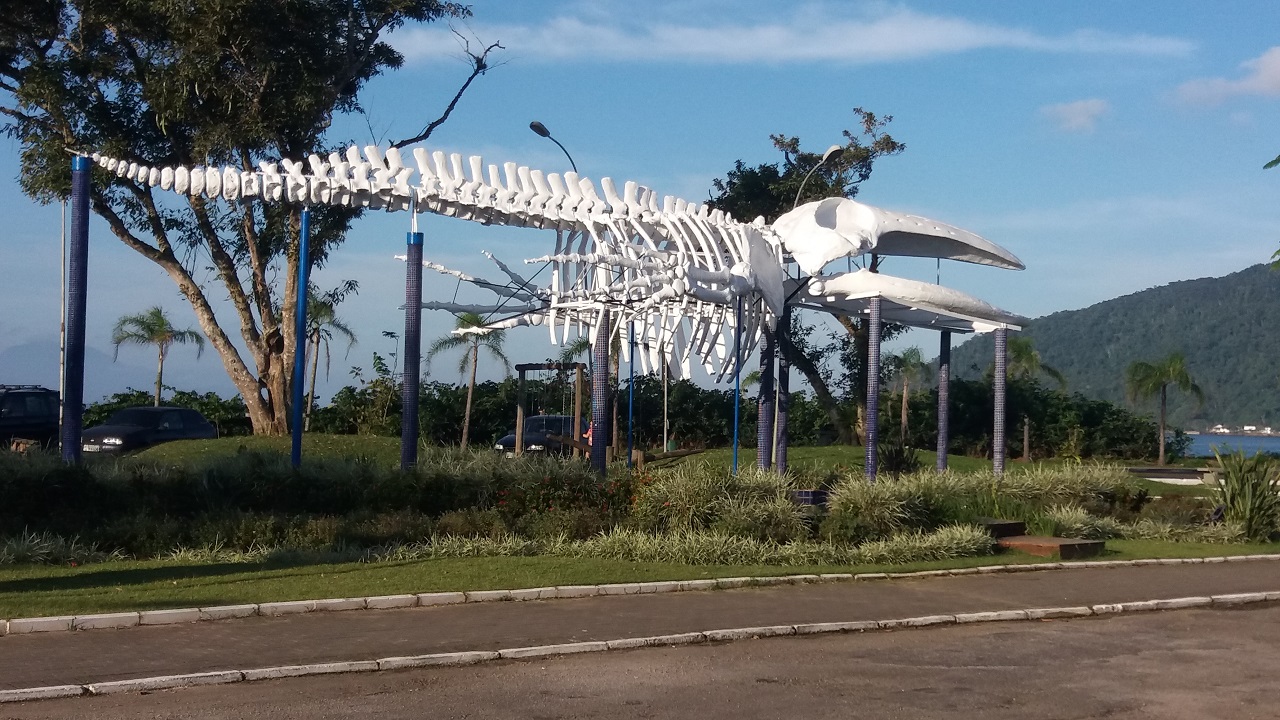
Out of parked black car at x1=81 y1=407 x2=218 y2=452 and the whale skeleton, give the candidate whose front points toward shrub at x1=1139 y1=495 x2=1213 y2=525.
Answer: the whale skeleton

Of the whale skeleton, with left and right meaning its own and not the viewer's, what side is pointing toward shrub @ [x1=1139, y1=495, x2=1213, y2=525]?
front

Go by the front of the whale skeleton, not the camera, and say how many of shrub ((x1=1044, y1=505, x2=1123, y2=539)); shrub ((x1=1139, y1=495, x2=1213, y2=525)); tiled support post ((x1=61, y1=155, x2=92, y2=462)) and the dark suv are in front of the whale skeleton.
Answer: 2

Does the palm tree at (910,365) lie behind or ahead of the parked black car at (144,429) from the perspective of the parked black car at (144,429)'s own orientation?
behind

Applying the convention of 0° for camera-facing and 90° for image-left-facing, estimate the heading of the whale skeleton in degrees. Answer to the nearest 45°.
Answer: approximately 270°

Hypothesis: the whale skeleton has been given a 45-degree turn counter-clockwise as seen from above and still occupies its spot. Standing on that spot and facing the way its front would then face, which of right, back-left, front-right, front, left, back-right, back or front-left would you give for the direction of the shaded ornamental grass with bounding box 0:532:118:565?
back

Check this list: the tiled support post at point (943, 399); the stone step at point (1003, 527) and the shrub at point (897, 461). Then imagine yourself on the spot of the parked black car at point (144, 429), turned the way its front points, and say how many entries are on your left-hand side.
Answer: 3

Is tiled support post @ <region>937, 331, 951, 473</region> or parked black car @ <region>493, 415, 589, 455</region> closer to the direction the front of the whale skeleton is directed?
the tiled support post

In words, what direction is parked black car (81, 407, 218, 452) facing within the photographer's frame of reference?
facing the viewer and to the left of the viewer

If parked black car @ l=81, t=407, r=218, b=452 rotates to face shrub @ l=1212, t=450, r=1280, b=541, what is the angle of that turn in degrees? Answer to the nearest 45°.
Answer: approximately 90° to its left

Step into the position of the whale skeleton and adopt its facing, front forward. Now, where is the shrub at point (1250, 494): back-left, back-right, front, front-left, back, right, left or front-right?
front

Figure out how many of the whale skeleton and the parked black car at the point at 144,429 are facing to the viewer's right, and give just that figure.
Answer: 1

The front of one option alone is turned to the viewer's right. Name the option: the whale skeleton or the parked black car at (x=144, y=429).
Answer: the whale skeleton

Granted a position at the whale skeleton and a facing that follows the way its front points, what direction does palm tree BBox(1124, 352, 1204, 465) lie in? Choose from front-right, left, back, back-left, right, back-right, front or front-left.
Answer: front-left
